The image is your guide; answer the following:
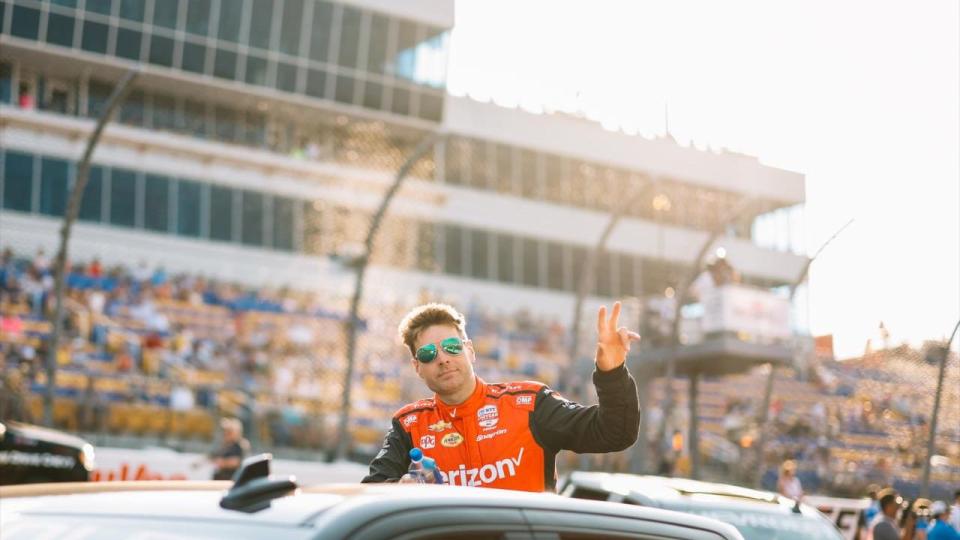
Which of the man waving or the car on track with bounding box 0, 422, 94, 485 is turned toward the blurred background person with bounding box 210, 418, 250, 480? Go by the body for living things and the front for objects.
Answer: the car on track

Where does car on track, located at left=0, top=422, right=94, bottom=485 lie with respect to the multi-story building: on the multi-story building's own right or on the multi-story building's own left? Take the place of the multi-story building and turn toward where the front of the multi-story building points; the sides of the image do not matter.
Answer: on the multi-story building's own right

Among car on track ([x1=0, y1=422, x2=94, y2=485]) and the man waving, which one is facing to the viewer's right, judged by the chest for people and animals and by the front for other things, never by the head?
the car on track

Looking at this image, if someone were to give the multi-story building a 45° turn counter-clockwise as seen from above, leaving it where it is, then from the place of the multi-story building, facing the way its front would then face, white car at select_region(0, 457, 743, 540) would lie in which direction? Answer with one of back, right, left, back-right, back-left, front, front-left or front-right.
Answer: right

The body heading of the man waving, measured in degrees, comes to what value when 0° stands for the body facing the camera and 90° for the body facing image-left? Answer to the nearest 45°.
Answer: approximately 0°

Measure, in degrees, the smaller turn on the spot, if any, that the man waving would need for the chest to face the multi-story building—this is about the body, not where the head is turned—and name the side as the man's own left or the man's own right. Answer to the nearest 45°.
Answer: approximately 180°

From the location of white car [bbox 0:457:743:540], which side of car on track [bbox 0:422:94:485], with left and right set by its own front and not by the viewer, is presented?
right

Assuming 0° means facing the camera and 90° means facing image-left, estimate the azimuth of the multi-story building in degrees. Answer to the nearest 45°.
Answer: approximately 315°

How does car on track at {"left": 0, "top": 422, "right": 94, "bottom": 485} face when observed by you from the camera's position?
facing to the right of the viewer

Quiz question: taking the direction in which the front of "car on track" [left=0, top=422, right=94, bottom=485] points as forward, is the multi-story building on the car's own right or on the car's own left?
on the car's own left

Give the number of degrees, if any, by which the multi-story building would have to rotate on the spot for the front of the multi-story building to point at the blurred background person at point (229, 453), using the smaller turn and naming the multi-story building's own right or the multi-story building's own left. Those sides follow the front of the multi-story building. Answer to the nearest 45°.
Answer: approximately 45° to the multi-story building's own right

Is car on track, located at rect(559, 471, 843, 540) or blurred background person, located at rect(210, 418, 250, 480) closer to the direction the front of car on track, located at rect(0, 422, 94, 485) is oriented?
the blurred background person
